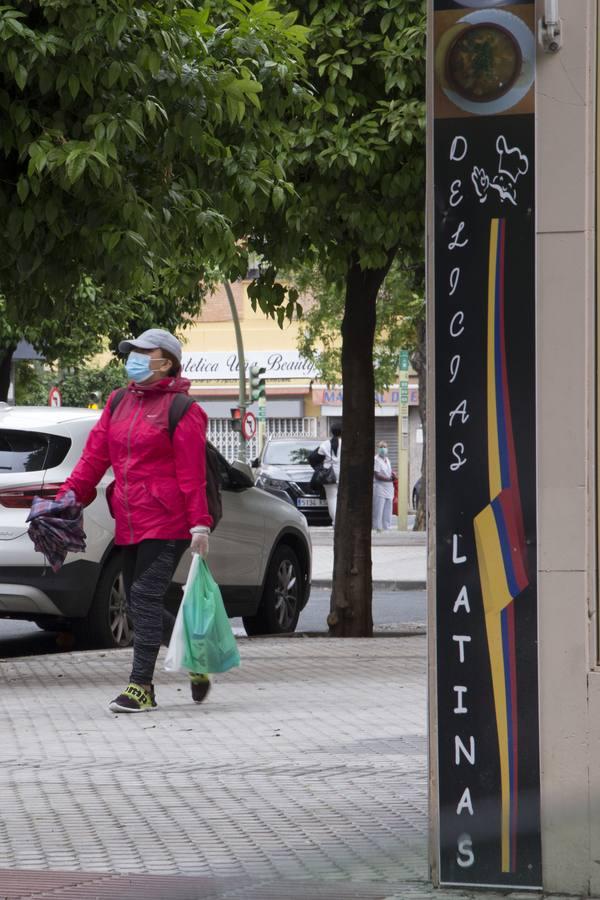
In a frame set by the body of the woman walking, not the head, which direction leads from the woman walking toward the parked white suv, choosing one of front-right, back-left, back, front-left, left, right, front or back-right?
back-right

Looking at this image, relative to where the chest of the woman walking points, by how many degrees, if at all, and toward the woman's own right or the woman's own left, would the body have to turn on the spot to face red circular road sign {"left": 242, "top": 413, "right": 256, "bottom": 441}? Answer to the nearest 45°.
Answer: approximately 135° to the woman's own right

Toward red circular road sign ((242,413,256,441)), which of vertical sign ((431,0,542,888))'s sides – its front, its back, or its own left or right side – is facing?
back

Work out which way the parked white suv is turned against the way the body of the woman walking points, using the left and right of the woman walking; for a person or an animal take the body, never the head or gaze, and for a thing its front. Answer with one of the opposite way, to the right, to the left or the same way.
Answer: the opposite way

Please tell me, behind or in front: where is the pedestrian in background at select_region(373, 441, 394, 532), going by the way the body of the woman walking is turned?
behind

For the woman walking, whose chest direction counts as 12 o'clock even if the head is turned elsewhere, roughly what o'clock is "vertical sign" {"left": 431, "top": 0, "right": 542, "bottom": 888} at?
The vertical sign is roughly at 10 o'clock from the woman walking.

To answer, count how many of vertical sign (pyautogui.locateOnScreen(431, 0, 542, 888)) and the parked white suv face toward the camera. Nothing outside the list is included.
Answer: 1

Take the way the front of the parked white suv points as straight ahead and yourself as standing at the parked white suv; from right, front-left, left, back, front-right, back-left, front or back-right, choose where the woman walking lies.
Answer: back-right

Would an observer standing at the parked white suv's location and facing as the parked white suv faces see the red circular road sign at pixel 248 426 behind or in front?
in front

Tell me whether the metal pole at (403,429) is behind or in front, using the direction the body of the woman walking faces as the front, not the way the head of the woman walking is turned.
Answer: behind

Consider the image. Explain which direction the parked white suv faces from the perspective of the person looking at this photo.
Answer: facing away from the viewer and to the right of the viewer
